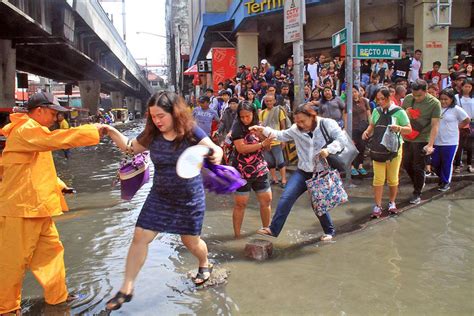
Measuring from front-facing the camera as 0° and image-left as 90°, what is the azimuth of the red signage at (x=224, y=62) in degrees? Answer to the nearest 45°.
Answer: approximately 0°

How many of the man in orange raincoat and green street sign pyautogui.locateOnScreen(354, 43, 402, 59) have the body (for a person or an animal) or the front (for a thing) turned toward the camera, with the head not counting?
1

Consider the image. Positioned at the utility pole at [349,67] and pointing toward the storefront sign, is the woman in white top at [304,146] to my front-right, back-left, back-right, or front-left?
back-left

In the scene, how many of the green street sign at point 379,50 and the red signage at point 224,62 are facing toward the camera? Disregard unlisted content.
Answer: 2

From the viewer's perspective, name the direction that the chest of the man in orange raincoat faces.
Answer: to the viewer's right

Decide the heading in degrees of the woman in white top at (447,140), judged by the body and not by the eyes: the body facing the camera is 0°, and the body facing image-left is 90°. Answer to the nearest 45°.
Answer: approximately 45°

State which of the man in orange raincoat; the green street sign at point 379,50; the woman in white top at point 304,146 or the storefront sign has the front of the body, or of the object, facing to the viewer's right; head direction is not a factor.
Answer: the man in orange raincoat

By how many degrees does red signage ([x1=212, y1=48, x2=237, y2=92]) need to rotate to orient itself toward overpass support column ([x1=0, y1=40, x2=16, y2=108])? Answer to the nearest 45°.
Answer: approximately 90° to its right

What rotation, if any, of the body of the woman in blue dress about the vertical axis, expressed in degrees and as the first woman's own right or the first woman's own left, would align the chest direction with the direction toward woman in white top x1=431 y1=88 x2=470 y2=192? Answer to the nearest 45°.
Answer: approximately 180°

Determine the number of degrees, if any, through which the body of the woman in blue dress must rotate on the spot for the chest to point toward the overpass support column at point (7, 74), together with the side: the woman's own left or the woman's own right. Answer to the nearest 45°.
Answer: approximately 135° to the woman's own right

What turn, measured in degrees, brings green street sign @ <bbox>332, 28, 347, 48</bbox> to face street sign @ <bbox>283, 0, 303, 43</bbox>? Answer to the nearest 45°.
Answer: approximately 90° to its right

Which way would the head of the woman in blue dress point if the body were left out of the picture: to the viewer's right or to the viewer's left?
to the viewer's left

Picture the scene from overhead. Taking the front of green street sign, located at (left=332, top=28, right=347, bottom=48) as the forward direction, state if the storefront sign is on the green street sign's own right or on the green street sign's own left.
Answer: on the green street sign's own right
